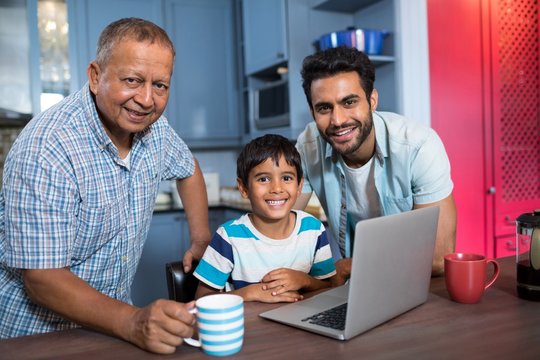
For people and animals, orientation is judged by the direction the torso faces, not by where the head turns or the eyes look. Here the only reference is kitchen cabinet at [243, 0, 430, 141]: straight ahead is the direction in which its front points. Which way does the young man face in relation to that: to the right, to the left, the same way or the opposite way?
the same way

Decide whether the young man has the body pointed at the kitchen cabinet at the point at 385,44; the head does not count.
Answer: no

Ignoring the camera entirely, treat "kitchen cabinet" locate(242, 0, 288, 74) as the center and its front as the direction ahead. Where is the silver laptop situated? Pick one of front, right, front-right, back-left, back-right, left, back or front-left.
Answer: front-left

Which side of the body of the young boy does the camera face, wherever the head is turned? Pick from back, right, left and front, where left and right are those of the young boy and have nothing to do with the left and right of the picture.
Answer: front

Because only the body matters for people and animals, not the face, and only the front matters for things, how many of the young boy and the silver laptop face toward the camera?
1

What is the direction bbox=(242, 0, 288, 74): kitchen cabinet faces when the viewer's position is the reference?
facing the viewer and to the left of the viewer

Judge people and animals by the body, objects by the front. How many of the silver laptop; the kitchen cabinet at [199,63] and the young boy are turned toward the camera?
2

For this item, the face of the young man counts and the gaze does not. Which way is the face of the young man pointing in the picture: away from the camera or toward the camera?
toward the camera

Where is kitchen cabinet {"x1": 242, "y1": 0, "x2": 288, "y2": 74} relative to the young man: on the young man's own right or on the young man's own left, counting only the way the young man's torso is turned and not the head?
on the young man's own right

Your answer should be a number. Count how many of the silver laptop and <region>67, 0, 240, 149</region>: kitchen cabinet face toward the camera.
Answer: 1

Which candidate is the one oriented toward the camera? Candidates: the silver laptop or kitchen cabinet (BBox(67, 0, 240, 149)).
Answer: the kitchen cabinet

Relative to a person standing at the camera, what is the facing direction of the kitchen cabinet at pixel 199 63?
facing the viewer

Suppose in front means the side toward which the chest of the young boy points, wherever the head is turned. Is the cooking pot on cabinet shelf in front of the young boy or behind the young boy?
behind

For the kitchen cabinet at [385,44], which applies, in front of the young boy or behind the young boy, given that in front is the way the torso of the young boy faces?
behind

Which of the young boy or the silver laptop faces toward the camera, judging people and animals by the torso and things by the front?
the young boy

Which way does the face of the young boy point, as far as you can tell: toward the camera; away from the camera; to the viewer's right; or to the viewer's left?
toward the camera

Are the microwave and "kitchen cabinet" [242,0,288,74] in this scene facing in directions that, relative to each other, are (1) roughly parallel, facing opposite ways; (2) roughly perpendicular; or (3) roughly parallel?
roughly parallel
